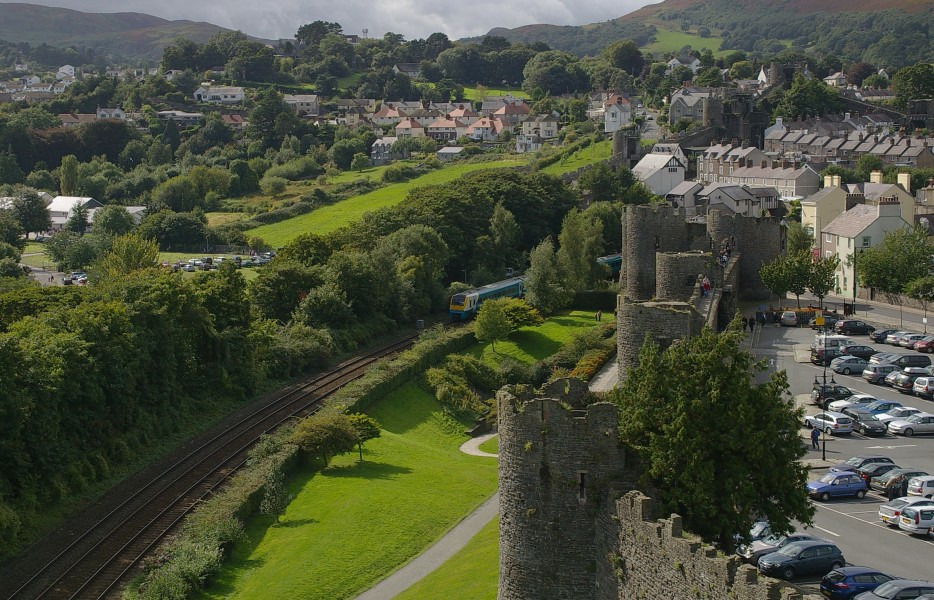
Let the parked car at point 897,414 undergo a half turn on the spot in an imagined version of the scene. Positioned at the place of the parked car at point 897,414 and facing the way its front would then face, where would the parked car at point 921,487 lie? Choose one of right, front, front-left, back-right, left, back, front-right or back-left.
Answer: back-right

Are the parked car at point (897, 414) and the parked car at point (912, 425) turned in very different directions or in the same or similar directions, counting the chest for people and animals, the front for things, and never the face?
same or similar directions

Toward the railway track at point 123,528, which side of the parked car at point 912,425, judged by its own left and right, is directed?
front

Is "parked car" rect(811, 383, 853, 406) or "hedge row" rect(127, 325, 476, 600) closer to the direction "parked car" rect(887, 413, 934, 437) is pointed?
the hedge row

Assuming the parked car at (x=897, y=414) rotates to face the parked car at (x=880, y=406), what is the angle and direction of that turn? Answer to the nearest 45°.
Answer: approximately 90° to its right

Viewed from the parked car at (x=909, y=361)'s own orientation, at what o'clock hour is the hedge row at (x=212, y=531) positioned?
The hedge row is roughly at 12 o'clock from the parked car.

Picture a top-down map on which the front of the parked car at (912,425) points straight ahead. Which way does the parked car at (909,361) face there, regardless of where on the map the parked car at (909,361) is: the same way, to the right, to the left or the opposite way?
the same way

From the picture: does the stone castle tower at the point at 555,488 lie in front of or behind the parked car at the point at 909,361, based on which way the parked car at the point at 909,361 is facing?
in front

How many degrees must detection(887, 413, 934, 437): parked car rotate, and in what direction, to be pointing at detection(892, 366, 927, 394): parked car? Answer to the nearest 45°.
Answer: approximately 135° to its right

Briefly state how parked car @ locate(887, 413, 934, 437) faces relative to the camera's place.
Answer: facing the viewer and to the left of the viewer

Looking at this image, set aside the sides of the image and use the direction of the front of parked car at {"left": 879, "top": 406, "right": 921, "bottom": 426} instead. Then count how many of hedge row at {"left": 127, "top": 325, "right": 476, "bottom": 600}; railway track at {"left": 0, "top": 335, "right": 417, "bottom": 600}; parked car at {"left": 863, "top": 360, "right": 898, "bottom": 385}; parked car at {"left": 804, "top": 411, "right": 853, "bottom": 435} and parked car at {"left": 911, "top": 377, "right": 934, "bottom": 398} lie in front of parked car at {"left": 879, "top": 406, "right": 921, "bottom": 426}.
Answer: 3

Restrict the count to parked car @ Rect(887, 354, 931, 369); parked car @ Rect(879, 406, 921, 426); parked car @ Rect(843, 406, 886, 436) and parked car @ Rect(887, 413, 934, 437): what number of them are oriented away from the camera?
0

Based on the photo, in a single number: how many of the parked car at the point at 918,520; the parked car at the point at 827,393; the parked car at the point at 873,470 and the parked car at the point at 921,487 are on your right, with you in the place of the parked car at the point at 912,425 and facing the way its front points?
1
